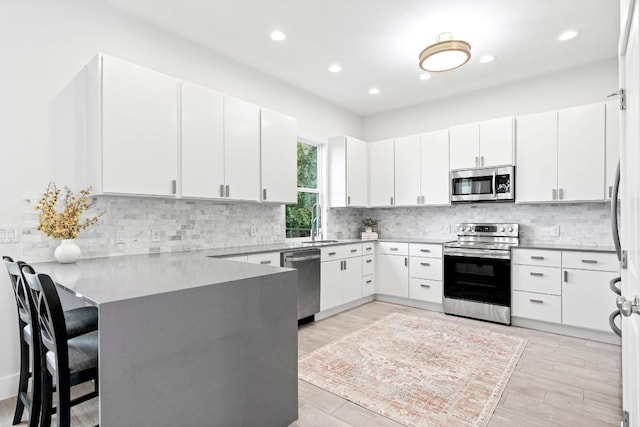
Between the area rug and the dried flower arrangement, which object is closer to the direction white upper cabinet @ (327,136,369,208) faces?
the area rug

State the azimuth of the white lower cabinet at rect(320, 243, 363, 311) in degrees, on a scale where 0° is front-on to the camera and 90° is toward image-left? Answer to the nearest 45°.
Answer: approximately 315°

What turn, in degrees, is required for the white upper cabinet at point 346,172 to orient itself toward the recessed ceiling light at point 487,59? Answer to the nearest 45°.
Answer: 0° — it already faces it

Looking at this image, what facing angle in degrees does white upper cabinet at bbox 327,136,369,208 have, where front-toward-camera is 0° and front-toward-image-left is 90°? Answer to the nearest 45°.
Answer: approximately 315°

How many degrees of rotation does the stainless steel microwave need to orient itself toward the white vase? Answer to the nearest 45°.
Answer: approximately 45° to its right

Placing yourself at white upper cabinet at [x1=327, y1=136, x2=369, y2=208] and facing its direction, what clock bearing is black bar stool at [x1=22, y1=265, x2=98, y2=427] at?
The black bar stool is roughly at 2 o'clock from the white upper cabinet.

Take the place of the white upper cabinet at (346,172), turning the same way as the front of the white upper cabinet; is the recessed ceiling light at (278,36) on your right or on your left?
on your right

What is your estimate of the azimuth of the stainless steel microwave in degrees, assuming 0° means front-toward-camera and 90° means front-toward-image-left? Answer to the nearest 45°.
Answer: approximately 0°

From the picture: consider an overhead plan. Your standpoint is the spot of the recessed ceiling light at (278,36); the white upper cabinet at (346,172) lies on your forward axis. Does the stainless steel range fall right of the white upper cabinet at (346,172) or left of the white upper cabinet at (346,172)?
right
